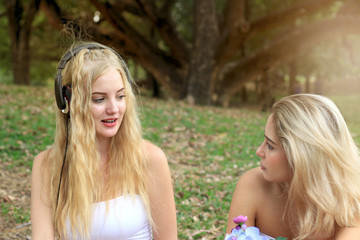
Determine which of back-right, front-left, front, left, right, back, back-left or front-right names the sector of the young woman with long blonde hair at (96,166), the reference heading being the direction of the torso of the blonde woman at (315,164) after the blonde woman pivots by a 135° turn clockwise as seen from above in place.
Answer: left

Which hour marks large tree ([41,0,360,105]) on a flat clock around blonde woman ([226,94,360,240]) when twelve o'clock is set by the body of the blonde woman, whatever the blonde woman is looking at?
The large tree is roughly at 4 o'clock from the blonde woman.

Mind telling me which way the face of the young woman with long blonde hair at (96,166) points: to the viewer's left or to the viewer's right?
to the viewer's right

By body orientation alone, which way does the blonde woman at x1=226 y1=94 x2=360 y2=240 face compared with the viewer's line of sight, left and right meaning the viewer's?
facing the viewer and to the left of the viewer
